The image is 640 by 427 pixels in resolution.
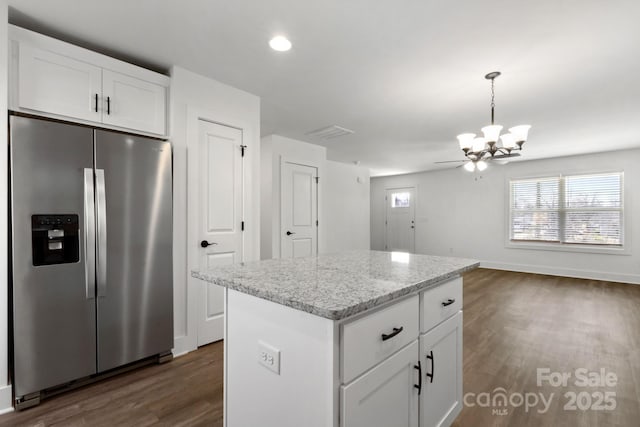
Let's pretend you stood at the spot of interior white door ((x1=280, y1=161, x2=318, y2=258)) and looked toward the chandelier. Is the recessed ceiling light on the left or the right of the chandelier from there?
right

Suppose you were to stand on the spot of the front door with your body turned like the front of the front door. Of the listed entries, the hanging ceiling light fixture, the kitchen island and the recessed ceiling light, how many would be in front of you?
3

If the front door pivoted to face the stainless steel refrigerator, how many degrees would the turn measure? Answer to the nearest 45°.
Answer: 0° — it already faces it

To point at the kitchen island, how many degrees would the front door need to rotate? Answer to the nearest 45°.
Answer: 0° — it already faces it

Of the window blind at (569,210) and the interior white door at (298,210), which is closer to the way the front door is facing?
the interior white door

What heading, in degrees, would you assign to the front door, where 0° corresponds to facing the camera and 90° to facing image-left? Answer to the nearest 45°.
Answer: approximately 0°
